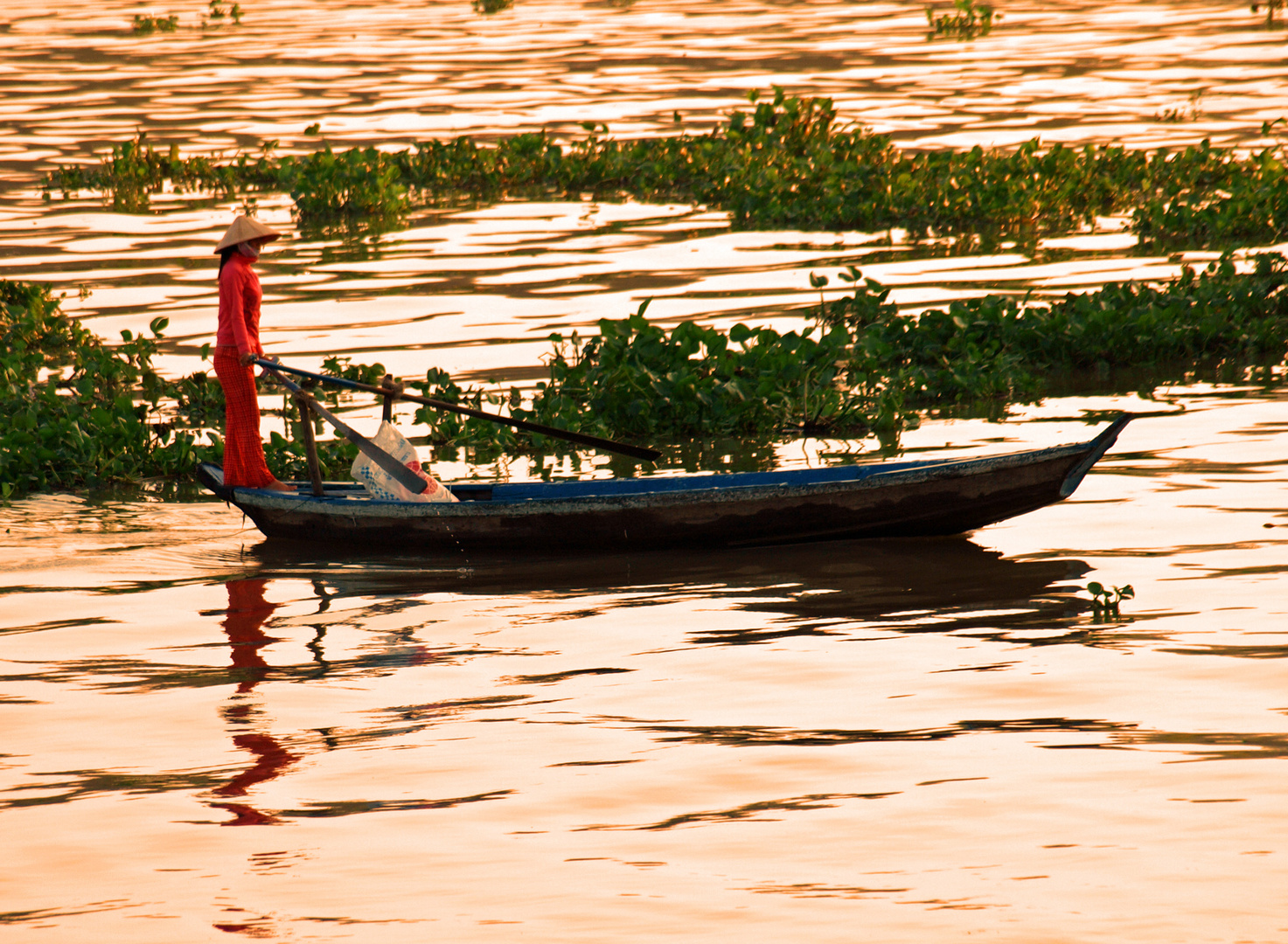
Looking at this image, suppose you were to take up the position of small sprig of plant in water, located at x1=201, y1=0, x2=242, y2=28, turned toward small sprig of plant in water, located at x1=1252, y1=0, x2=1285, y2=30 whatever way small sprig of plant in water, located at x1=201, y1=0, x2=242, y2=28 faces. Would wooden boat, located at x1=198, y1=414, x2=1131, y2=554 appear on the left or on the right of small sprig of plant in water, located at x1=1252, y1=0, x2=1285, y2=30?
right

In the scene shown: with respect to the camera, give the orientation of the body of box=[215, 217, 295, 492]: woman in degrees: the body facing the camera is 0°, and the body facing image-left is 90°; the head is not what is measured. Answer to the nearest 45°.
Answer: approximately 270°

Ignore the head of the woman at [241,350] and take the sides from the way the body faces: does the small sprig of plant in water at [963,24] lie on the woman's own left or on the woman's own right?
on the woman's own left

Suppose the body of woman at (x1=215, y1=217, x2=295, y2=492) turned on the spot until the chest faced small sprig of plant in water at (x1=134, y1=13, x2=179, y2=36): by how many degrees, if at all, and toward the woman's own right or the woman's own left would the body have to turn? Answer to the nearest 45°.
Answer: approximately 90° to the woman's own left

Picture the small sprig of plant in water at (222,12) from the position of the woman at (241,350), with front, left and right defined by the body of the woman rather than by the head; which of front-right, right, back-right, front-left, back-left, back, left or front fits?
left

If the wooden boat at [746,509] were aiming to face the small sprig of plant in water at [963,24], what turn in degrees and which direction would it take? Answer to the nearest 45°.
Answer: approximately 90° to its left

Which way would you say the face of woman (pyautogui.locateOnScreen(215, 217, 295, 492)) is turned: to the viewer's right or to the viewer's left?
to the viewer's right

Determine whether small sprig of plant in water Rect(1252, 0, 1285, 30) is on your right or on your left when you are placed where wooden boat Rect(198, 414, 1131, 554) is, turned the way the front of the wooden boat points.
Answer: on your left

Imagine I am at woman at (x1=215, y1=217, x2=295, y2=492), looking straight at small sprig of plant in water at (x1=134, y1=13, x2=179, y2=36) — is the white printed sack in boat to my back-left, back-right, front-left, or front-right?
back-right

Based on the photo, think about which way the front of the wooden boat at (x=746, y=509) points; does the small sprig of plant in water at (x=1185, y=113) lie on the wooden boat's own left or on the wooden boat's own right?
on the wooden boat's own left

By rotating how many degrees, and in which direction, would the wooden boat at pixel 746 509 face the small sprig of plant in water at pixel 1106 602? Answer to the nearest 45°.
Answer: approximately 45° to its right

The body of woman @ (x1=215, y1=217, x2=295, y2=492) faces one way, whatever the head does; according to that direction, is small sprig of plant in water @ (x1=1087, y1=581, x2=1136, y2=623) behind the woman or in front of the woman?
in front

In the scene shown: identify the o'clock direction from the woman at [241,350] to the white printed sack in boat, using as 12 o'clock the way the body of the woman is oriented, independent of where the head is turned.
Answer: The white printed sack in boat is roughly at 1 o'clock from the woman.

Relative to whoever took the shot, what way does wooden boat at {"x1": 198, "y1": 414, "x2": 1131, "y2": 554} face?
facing to the right of the viewer
